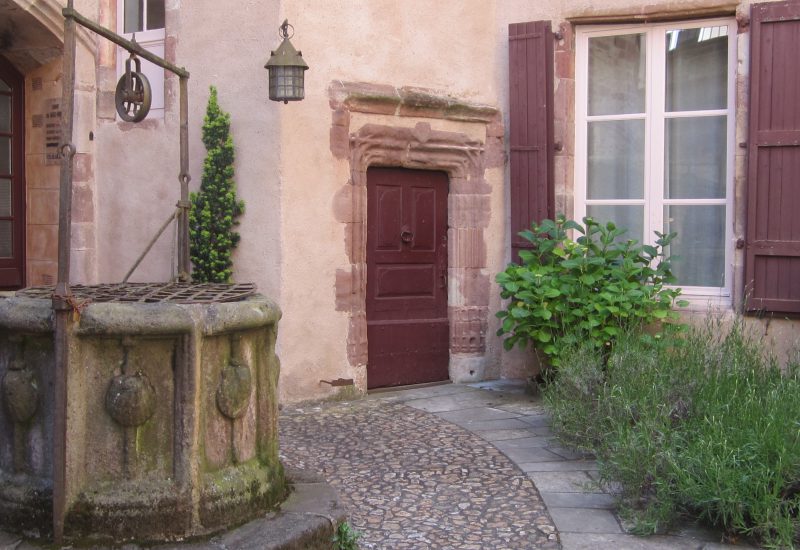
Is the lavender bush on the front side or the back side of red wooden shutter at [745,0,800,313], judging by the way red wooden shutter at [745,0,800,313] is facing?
on the front side

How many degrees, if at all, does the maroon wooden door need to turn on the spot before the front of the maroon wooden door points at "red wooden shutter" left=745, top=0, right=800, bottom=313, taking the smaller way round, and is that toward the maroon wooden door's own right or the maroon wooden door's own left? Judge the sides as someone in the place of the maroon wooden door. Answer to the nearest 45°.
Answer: approximately 90° to the maroon wooden door's own left

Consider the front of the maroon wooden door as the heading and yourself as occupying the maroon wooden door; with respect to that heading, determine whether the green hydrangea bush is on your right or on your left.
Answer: on your left

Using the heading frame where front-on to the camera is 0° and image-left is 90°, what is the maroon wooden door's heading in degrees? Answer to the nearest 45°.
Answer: approximately 0°

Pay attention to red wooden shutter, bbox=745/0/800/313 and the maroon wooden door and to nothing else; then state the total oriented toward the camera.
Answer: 2

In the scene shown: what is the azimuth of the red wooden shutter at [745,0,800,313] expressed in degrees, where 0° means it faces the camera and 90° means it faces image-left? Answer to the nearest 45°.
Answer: approximately 0°

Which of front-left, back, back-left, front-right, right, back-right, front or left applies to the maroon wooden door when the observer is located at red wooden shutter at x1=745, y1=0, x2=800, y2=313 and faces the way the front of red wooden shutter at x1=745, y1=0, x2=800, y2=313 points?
right

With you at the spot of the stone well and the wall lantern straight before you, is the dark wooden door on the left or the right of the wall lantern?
left

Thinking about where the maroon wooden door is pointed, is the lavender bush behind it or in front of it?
in front
